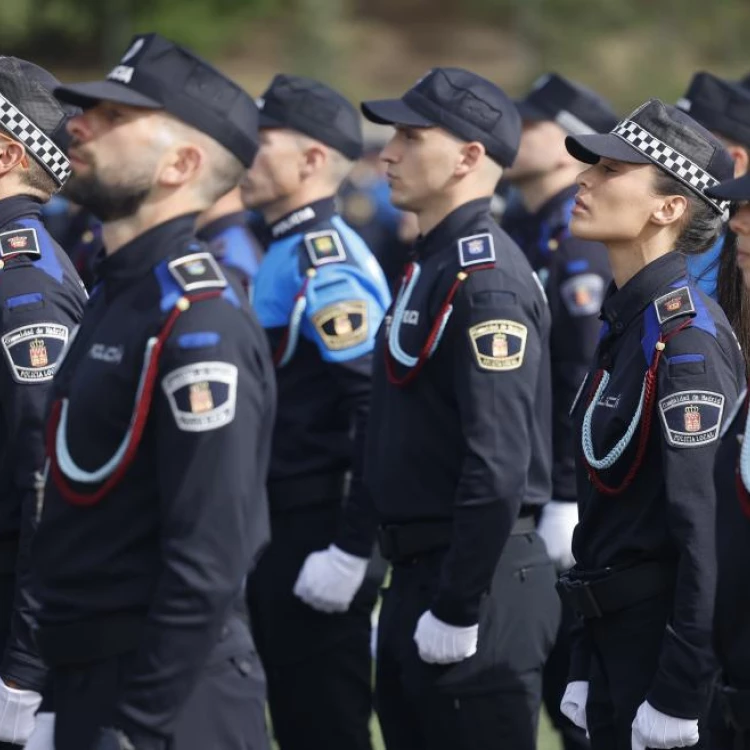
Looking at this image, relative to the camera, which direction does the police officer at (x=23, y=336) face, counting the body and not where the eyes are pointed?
to the viewer's left

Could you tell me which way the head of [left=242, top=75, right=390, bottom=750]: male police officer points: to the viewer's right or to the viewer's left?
to the viewer's left

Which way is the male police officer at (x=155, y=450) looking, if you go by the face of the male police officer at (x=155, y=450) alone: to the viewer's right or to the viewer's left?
to the viewer's left

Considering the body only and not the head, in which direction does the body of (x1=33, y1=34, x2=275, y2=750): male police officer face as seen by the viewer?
to the viewer's left

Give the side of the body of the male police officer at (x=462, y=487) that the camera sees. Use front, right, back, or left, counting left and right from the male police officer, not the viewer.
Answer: left

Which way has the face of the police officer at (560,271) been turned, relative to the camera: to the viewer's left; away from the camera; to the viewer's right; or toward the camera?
to the viewer's left

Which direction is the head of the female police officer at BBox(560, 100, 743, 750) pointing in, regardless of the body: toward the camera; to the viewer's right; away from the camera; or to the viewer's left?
to the viewer's left

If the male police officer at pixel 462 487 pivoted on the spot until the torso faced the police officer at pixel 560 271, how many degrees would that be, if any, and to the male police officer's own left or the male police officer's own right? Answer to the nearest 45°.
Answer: approximately 90° to the male police officer's own right

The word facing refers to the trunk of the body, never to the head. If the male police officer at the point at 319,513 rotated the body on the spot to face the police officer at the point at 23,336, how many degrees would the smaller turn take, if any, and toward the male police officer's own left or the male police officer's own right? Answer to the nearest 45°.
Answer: approximately 45° to the male police officer's own left

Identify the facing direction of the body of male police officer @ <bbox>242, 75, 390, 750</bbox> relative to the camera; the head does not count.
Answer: to the viewer's left

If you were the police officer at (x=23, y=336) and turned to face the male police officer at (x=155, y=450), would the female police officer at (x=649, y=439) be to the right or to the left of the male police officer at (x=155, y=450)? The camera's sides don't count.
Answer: left

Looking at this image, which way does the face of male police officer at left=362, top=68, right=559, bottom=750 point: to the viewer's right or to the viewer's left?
to the viewer's left
